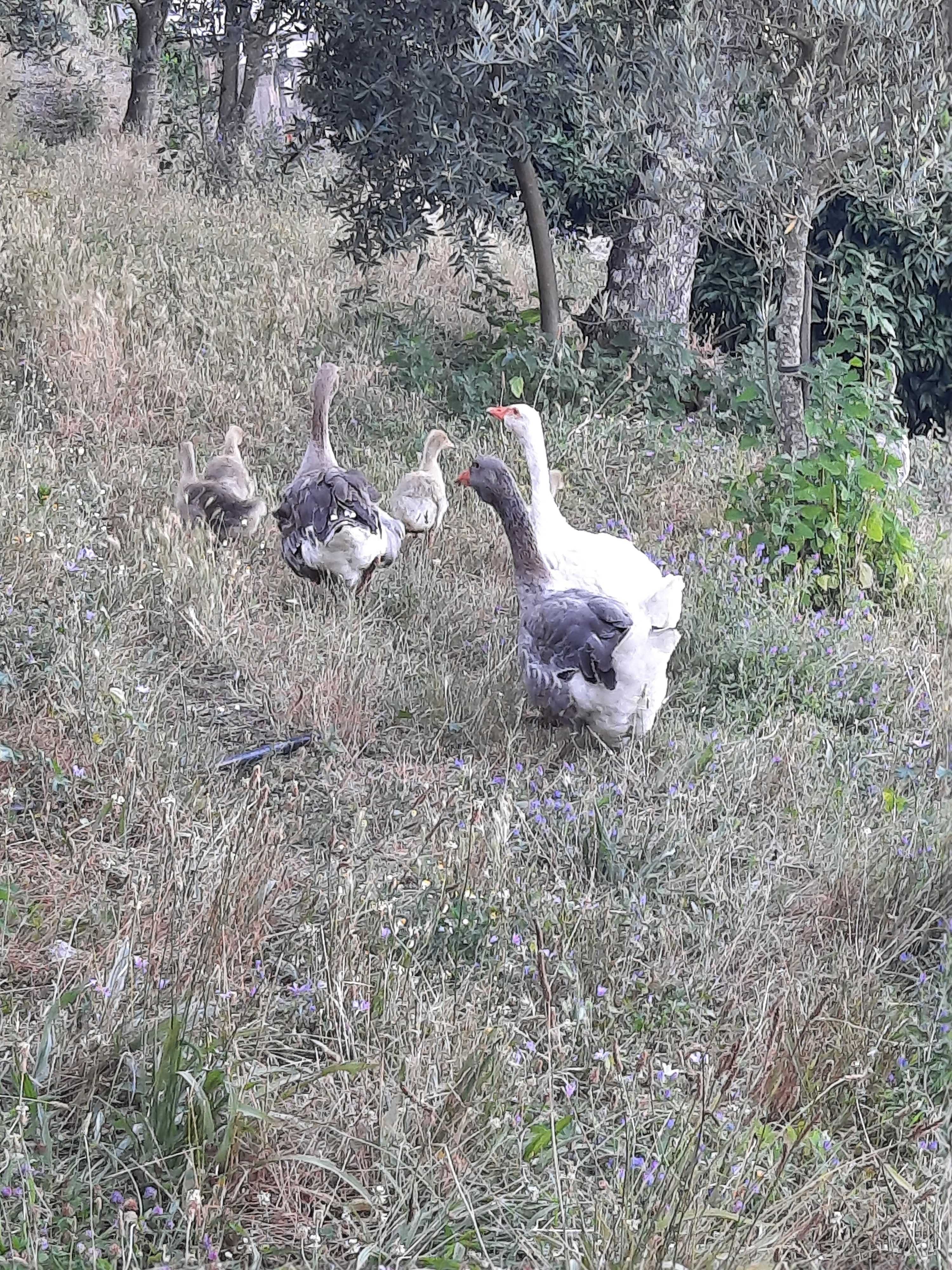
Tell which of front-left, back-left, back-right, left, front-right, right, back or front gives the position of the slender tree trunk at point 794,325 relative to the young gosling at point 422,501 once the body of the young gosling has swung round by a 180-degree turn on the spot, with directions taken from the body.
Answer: back-left

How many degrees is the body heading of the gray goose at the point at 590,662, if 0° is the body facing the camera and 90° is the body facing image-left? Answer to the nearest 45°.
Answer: approximately 135°

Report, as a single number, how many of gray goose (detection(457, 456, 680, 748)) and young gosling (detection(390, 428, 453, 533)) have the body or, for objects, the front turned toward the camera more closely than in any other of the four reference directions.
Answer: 0

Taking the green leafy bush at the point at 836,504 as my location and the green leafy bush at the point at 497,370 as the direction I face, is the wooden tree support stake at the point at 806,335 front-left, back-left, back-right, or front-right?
front-right

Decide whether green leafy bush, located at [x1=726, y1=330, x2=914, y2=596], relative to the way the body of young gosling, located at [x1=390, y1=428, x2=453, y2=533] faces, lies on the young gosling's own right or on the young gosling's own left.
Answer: on the young gosling's own right

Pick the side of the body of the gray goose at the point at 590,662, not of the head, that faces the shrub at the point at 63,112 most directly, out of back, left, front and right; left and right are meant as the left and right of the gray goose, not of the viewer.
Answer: front

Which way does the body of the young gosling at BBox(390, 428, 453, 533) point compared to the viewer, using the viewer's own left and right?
facing away from the viewer and to the right of the viewer

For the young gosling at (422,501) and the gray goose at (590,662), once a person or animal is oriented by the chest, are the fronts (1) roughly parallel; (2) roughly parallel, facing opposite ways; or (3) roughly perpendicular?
roughly perpendicular
